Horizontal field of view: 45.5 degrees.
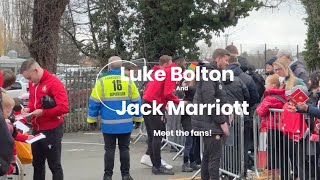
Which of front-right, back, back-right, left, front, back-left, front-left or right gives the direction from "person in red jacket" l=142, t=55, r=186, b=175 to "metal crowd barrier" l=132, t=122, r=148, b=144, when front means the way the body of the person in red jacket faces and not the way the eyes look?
left

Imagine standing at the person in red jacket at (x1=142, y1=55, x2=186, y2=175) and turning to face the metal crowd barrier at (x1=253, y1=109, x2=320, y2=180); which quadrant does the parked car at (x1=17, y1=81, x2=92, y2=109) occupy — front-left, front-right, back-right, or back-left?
back-left

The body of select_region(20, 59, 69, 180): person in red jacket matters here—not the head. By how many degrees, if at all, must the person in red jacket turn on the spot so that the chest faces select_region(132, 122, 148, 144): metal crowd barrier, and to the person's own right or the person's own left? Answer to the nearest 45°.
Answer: approximately 180°

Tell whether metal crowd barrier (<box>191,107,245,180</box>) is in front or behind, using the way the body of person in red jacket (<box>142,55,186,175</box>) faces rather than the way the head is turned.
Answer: in front

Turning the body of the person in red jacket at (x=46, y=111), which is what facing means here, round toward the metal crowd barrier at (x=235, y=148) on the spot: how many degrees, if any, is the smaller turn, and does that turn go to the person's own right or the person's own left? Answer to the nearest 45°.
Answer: approximately 135° to the person's own left

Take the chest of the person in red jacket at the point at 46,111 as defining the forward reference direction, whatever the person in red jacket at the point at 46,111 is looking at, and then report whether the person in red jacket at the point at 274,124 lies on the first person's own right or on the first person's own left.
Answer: on the first person's own left

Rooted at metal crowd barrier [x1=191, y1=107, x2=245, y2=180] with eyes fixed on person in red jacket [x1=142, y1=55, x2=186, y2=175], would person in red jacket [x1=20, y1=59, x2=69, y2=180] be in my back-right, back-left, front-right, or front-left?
front-left
